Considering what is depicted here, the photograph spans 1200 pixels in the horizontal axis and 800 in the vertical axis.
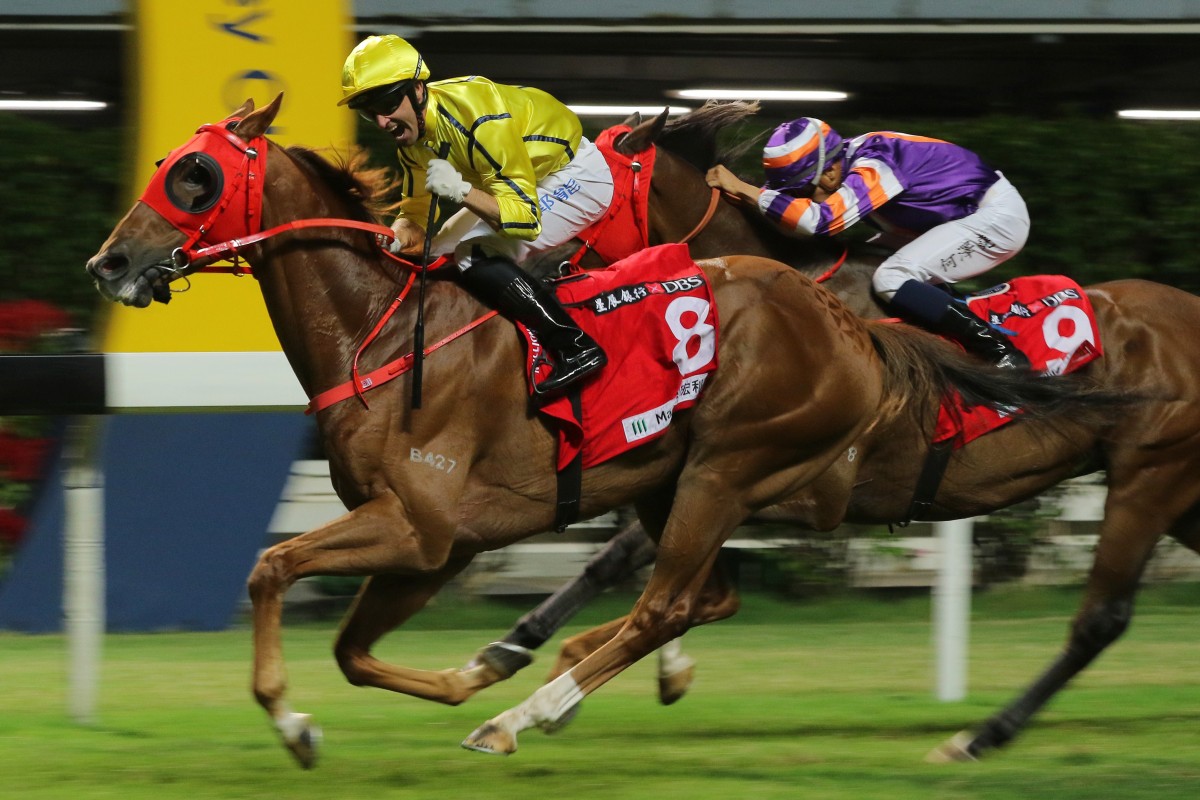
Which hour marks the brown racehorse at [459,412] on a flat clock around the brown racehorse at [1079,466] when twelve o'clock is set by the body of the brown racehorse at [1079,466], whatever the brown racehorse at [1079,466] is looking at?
the brown racehorse at [459,412] is roughly at 11 o'clock from the brown racehorse at [1079,466].

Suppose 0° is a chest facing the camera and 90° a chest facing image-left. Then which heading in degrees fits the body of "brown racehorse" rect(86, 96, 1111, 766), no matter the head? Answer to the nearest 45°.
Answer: approximately 90°

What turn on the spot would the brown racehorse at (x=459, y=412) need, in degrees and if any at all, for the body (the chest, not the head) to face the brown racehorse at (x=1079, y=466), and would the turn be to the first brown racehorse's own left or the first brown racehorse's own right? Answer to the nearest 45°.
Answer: approximately 180°

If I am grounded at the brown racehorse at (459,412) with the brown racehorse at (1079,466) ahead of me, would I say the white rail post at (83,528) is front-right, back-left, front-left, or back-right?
back-left

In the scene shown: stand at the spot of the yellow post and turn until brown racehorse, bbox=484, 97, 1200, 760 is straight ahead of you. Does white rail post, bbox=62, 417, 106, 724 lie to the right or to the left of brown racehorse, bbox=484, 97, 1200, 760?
right

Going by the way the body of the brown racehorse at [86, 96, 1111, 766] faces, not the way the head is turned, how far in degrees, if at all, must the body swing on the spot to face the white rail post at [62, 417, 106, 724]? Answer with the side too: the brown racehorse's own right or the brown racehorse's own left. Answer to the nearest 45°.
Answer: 0° — it already faces it

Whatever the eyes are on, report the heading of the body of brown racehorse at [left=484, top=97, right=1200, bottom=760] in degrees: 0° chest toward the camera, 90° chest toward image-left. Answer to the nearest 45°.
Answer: approximately 90°

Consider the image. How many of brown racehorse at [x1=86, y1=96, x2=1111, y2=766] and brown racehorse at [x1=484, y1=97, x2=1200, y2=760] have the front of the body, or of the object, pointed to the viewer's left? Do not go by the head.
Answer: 2

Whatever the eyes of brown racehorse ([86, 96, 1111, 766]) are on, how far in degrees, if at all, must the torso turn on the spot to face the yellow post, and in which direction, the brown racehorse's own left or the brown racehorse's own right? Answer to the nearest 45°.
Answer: approximately 45° to the brown racehorse's own right
